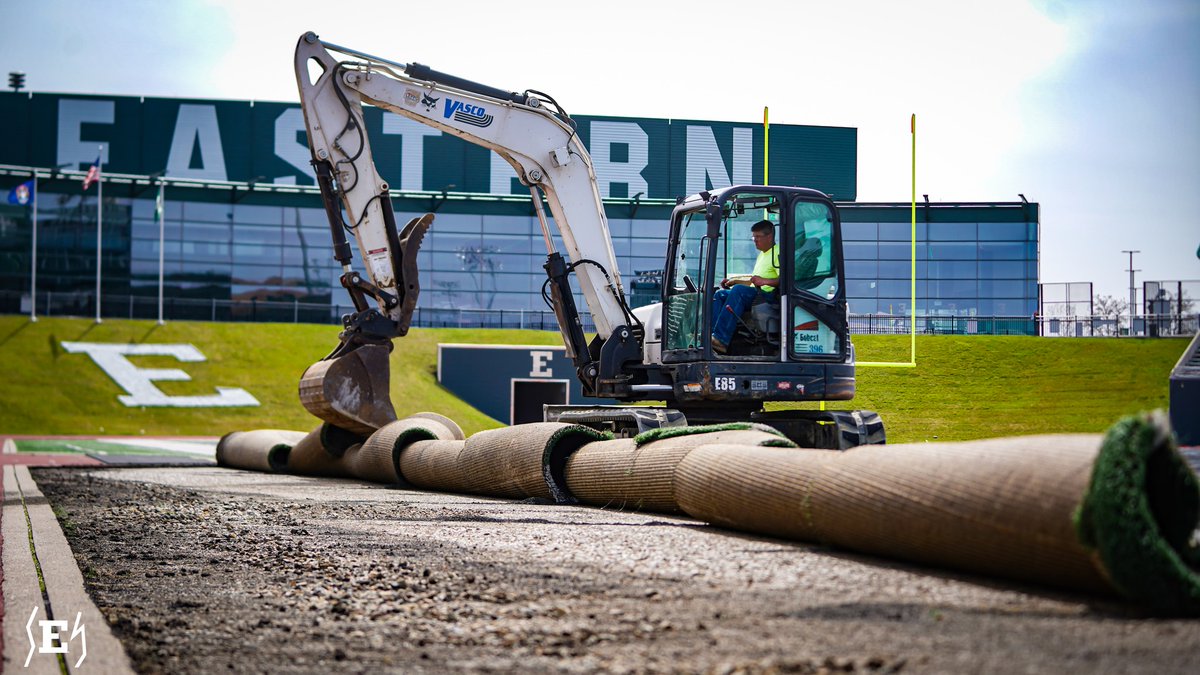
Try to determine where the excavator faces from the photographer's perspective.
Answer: facing to the left of the viewer

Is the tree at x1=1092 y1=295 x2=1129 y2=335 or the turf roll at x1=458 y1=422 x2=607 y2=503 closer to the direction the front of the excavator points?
the turf roll

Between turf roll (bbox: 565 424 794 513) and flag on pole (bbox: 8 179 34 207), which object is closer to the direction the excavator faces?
the flag on pole

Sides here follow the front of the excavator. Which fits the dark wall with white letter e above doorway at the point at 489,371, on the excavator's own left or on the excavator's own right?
on the excavator's own right

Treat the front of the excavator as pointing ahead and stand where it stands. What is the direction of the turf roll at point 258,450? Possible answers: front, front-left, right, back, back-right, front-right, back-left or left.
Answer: front-right

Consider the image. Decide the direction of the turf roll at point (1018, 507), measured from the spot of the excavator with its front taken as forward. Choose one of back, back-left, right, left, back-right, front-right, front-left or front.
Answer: left

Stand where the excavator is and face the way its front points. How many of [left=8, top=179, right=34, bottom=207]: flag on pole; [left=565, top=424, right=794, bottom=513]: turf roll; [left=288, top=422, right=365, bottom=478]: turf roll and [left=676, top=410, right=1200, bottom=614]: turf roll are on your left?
2

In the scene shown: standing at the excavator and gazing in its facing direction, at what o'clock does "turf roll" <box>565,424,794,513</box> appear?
The turf roll is roughly at 9 o'clock from the excavator.

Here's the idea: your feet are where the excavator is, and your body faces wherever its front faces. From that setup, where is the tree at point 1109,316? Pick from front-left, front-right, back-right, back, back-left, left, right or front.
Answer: back-right

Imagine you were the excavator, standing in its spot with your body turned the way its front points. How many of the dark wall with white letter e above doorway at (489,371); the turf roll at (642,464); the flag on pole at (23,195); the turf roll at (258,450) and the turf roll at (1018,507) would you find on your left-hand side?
2

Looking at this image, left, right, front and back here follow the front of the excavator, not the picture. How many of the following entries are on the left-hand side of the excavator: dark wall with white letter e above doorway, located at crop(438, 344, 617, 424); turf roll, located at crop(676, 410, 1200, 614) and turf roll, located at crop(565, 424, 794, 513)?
2

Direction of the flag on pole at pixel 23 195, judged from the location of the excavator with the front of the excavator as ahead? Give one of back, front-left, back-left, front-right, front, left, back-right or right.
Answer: front-right

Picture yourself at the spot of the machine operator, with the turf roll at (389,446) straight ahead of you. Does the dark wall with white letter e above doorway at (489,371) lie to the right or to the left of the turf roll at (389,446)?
right

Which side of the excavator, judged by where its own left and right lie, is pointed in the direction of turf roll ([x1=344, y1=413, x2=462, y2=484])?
front
